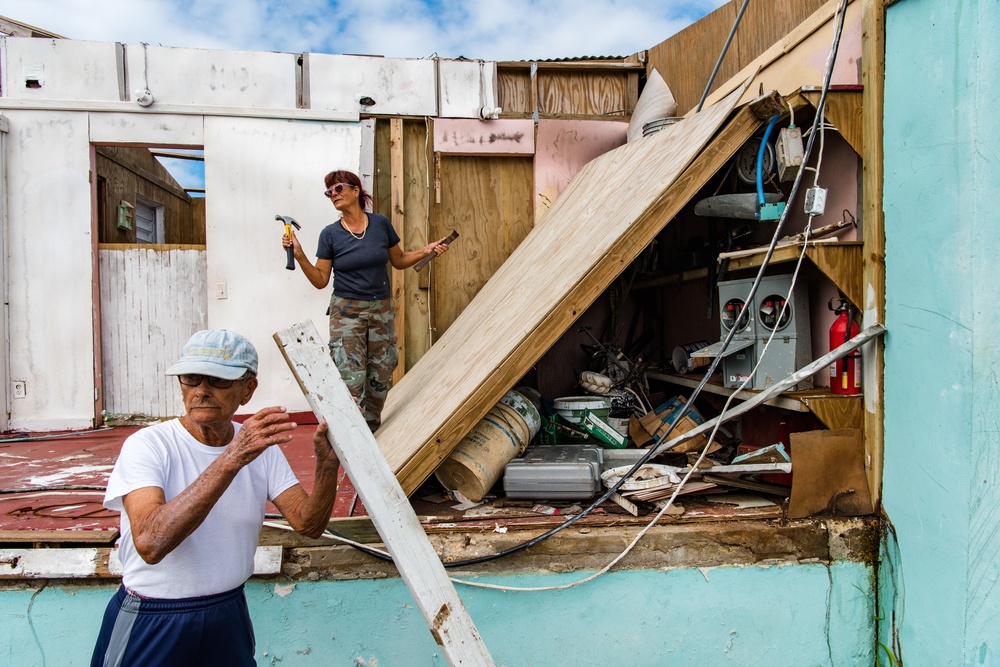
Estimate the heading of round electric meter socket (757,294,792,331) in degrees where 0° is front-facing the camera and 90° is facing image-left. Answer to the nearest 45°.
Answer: approximately 0°

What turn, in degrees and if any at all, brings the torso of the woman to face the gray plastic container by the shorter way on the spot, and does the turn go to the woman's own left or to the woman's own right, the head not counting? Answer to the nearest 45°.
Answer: approximately 45° to the woman's own left

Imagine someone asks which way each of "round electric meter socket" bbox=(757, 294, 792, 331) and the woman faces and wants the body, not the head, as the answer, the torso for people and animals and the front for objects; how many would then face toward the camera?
2

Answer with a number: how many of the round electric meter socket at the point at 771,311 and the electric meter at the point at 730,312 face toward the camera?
2

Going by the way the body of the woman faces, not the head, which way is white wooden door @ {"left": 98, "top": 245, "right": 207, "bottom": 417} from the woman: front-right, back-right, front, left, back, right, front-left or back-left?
back-right

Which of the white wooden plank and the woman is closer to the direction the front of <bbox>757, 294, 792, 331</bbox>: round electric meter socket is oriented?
the white wooden plank

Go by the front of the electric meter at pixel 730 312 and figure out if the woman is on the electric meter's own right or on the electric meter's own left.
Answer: on the electric meter's own right

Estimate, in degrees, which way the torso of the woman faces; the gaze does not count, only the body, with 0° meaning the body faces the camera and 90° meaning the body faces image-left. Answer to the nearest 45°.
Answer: approximately 0°
